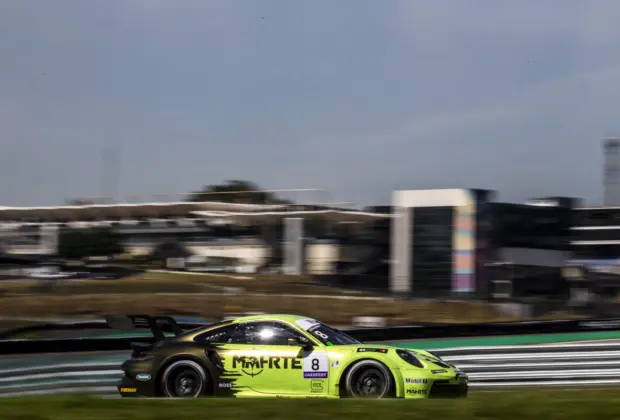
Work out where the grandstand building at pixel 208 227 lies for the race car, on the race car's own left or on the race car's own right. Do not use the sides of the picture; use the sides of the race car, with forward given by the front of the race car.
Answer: on the race car's own left

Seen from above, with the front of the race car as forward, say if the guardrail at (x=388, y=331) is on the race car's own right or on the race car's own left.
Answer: on the race car's own left

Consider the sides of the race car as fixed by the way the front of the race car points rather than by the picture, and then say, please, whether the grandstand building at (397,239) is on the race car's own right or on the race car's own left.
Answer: on the race car's own left

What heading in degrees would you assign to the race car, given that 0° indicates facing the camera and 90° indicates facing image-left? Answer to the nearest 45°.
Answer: approximately 270°
